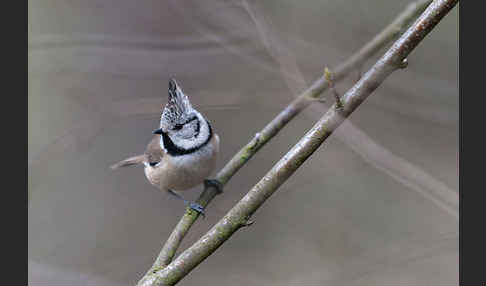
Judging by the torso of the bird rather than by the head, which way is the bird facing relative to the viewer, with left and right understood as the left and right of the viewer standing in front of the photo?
facing the viewer and to the right of the viewer
